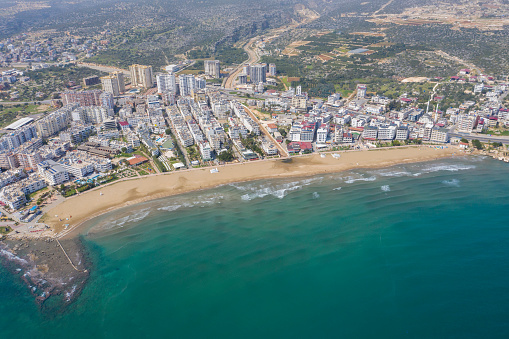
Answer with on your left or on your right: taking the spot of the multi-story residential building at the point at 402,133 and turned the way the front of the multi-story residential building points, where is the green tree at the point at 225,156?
on your right

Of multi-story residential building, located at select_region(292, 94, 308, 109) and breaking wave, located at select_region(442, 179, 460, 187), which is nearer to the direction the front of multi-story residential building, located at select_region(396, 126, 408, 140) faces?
the breaking wave

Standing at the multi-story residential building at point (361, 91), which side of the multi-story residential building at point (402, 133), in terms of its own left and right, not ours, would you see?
back

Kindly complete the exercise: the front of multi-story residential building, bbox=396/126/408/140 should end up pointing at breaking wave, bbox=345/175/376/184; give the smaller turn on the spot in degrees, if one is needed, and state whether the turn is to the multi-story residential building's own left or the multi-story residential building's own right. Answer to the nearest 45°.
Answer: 0° — it already faces it

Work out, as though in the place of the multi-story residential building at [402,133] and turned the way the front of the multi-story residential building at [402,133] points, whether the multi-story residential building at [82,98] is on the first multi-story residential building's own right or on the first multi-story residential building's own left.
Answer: on the first multi-story residential building's own right

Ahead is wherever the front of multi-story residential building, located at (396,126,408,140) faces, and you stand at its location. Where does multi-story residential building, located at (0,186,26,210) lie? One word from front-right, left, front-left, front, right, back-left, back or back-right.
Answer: front-right

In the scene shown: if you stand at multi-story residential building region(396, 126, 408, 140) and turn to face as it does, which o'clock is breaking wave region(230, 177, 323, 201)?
The breaking wave is roughly at 1 o'clock from the multi-story residential building.

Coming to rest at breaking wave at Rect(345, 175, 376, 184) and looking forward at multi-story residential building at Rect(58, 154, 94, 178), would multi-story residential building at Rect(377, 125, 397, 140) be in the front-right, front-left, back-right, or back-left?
back-right

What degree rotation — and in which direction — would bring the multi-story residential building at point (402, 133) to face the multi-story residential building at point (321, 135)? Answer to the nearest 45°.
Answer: approximately 45° to its right

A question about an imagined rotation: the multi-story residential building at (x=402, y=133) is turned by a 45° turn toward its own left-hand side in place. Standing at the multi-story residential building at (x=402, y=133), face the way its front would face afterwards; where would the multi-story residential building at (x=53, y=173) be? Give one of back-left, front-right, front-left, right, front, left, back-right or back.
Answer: right

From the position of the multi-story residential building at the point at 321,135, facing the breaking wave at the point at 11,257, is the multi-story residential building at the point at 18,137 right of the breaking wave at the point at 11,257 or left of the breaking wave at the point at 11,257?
right

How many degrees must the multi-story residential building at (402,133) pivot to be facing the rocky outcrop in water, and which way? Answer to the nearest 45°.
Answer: approximately 45° to its right

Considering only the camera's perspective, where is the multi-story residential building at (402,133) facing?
facing the viewer

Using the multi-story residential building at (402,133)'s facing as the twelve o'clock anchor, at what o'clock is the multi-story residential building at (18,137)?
the multi-story residential building at (18,137) is roughly at 2 o'clock from the multi-story residential building at (402,133).

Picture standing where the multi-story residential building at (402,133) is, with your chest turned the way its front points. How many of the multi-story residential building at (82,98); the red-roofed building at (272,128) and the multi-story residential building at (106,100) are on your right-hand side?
3

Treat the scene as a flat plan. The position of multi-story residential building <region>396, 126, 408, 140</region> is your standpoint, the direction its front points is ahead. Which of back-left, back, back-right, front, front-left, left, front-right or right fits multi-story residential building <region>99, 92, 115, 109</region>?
right

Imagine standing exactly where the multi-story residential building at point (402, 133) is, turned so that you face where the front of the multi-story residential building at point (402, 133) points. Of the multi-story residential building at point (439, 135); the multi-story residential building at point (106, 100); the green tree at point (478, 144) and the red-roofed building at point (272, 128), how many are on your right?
2
